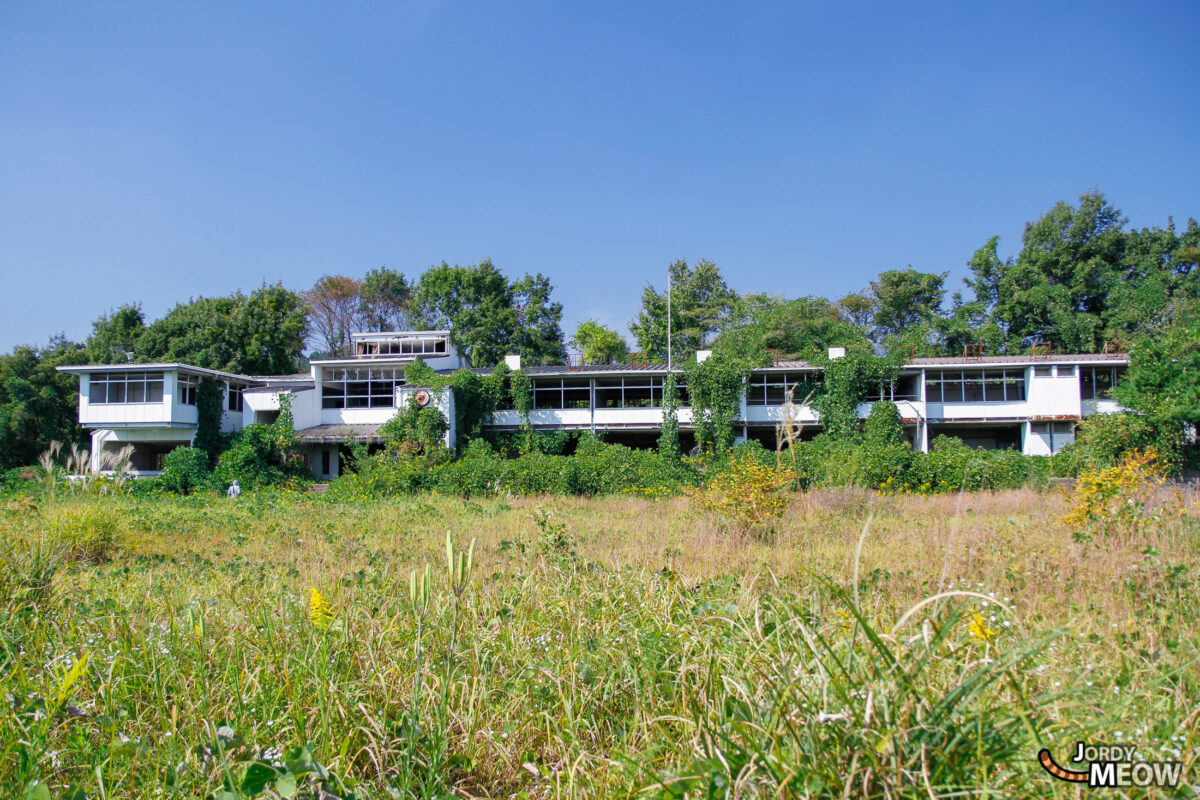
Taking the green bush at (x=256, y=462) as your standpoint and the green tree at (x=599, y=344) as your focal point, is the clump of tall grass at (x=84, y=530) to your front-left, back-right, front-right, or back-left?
back-right

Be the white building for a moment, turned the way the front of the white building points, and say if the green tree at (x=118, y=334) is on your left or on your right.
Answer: on your right

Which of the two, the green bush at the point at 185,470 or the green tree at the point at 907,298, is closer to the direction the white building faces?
the green bush

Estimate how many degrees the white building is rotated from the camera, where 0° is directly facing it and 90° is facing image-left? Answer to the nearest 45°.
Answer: approximately 0°

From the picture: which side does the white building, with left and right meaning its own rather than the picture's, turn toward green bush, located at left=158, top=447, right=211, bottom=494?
right

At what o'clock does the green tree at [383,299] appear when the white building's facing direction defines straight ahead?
The green tree is roughly at 5 o'clock from the white building.

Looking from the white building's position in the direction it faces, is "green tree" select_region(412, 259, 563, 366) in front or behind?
behind

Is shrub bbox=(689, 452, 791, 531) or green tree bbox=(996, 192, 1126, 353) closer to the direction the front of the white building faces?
the shrub

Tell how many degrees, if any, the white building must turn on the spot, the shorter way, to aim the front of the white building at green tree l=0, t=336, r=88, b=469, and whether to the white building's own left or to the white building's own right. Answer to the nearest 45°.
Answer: approximately 90° to the white building's own right

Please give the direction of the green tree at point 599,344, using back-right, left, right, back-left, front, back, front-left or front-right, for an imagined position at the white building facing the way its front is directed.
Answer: back

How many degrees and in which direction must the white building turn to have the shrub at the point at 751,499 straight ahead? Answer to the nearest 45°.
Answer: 0° — it already faces it

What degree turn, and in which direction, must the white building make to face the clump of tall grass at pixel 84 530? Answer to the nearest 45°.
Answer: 0° — it already faces it
